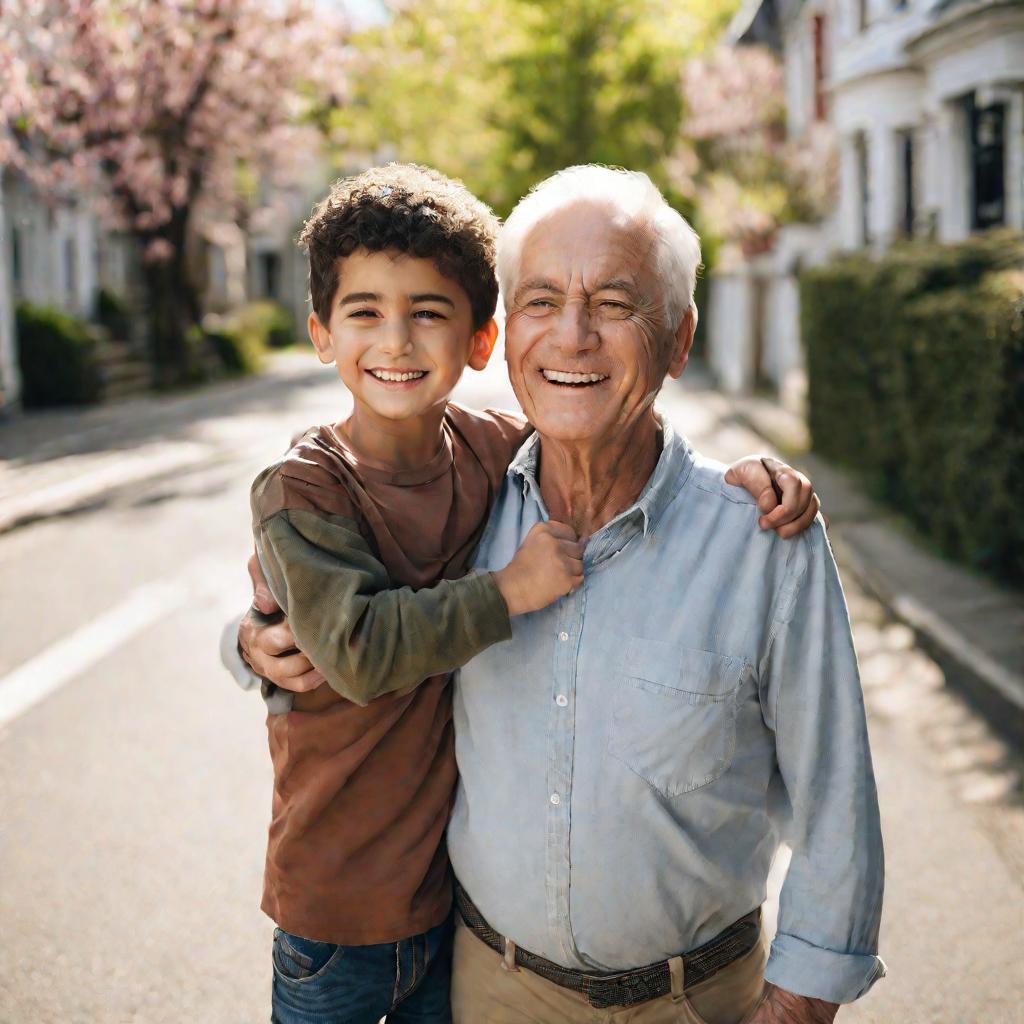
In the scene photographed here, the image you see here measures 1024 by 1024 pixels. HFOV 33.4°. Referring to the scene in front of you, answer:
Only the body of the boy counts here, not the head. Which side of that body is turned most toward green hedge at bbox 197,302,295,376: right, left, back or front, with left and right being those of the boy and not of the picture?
back

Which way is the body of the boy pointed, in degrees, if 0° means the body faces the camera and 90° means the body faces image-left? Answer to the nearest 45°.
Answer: approximately 0°

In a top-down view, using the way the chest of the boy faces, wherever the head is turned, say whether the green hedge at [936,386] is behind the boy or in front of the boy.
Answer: behind

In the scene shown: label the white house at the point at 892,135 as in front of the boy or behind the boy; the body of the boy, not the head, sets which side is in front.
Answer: behind

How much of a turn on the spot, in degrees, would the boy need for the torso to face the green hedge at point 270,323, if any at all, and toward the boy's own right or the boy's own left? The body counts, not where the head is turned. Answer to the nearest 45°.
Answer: approximately 180°
